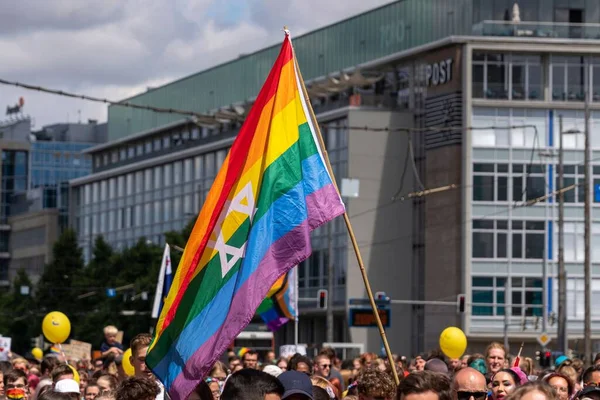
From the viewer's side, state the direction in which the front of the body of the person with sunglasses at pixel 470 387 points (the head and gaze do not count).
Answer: toward the camera

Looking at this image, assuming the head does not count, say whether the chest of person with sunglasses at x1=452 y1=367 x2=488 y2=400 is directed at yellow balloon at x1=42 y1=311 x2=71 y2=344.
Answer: no

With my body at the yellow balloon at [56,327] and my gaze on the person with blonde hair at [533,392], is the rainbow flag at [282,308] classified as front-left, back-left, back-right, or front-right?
back-left

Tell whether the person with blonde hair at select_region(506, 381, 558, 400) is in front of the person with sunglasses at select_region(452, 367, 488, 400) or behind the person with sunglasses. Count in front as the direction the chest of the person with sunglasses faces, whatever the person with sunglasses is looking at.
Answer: in front

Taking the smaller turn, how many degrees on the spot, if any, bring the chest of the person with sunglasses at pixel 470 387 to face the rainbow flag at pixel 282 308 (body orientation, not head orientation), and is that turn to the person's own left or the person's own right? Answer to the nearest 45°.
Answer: approximately 180°

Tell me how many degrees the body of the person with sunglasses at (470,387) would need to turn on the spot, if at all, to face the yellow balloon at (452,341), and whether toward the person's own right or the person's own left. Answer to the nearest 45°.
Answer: approximately 180°

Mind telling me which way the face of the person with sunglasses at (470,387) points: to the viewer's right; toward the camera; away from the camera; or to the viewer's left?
toward the camera
